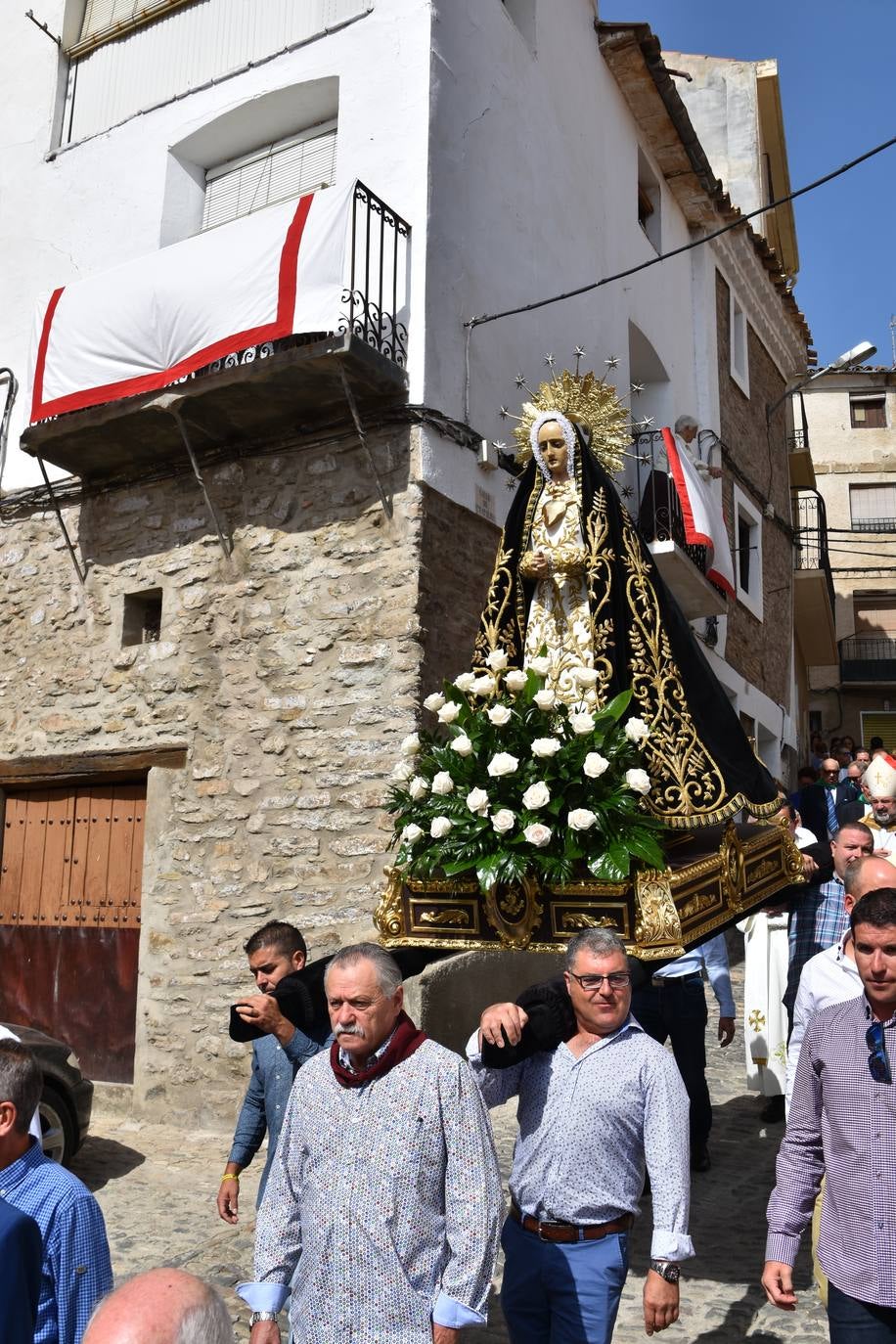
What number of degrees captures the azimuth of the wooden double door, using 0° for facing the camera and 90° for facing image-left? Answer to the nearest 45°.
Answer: approximately 45°

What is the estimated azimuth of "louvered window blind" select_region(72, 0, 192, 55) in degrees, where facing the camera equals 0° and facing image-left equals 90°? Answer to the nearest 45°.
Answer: approximately 45°

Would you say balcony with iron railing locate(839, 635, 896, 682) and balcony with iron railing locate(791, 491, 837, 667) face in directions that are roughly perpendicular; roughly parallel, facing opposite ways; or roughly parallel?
roughly perpendicular

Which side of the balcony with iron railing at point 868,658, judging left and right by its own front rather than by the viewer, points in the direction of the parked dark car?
front

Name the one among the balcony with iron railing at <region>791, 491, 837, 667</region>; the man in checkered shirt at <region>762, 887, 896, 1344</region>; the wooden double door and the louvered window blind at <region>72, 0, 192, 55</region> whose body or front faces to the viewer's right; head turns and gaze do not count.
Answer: the balcony with iron railing

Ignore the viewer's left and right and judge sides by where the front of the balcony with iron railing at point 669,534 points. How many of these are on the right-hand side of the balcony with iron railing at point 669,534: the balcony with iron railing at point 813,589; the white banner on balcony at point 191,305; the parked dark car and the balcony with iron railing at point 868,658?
2

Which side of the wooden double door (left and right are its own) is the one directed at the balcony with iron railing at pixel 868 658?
back

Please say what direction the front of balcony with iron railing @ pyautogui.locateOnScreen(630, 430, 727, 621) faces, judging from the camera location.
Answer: facing the viewer and to the right of the viewer

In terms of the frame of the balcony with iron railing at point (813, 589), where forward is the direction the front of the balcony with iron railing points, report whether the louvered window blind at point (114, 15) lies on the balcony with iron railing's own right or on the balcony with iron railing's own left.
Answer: on the balcony with iron railing's own right

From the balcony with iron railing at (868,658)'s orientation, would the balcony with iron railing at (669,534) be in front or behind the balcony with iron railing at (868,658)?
in front

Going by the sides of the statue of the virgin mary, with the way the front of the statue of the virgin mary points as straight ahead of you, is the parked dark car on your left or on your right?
on your right
